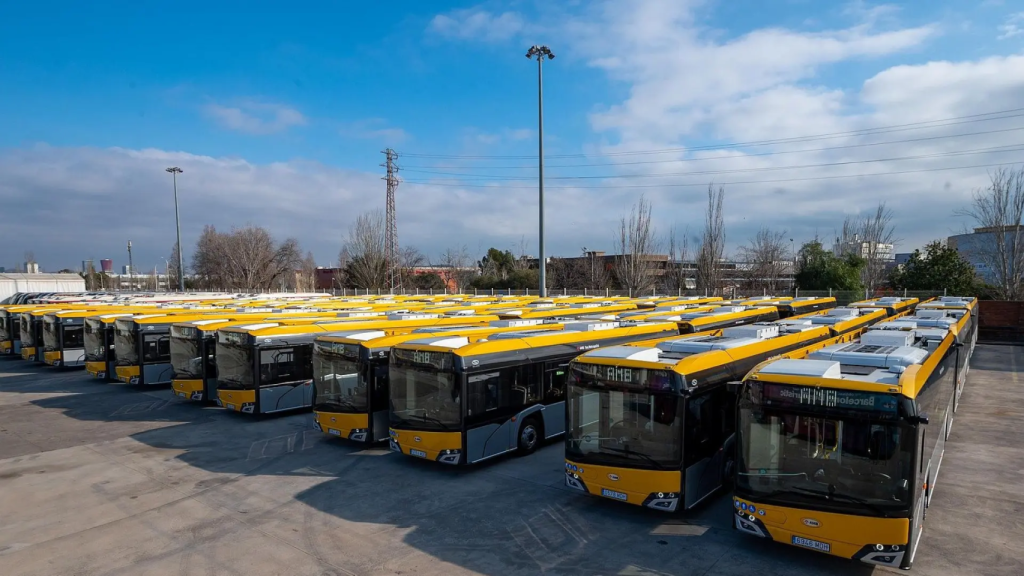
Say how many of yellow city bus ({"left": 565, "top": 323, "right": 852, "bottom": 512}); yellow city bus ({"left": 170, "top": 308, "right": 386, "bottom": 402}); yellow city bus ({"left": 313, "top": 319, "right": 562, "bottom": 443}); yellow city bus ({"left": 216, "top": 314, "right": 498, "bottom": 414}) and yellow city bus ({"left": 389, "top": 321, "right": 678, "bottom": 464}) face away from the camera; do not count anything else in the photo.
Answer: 0

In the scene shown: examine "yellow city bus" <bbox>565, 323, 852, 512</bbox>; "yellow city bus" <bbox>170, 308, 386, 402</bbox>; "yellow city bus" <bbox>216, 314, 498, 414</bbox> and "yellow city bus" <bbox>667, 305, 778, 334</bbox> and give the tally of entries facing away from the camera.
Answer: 0

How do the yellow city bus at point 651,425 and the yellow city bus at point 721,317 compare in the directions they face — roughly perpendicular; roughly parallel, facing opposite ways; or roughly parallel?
roughly parallel

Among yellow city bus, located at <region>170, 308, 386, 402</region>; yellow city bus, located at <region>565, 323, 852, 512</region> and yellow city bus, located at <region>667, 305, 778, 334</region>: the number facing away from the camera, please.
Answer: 0

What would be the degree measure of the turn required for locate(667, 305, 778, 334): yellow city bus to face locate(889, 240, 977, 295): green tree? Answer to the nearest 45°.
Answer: approximately 180°

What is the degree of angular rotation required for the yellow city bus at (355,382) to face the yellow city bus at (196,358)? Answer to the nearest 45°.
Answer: approximately 90° to its right

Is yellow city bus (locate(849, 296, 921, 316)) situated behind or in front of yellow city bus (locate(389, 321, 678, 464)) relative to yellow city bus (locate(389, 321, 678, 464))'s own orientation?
behind

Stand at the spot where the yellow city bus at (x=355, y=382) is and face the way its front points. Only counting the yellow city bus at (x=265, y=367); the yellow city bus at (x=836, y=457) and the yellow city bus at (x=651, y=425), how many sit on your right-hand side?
1

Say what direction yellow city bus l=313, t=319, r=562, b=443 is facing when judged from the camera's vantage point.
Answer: facing the viewer and to the left of the viewer

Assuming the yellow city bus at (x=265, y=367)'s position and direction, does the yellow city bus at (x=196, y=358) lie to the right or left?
on its right

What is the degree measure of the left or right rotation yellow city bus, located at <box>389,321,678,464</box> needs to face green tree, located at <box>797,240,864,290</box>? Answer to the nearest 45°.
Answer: approximately 180°

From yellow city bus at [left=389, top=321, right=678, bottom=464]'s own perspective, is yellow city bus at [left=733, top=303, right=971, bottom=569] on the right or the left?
on its left

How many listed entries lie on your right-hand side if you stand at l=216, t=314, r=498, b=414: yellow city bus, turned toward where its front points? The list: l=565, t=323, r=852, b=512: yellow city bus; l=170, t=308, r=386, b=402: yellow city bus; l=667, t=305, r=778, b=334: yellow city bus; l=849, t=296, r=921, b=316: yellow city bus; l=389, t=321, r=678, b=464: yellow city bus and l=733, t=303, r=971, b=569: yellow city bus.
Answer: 1

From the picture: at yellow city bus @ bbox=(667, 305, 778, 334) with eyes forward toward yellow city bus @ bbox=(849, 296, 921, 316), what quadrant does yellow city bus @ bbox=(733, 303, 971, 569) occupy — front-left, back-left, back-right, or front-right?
back-right

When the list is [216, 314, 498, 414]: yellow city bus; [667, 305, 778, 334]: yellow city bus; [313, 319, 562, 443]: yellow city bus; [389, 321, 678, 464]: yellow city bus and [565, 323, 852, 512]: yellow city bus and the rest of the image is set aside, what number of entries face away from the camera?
0

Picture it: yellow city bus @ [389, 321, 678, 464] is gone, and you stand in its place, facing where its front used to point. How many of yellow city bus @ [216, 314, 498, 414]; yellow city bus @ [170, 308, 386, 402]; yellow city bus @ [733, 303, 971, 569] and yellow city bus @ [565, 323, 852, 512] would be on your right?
2

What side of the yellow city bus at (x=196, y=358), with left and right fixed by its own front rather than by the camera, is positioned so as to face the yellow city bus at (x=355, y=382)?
left

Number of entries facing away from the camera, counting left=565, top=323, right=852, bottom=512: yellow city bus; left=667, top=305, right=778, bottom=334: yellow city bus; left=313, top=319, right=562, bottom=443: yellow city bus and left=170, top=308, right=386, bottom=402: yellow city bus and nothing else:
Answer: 0
